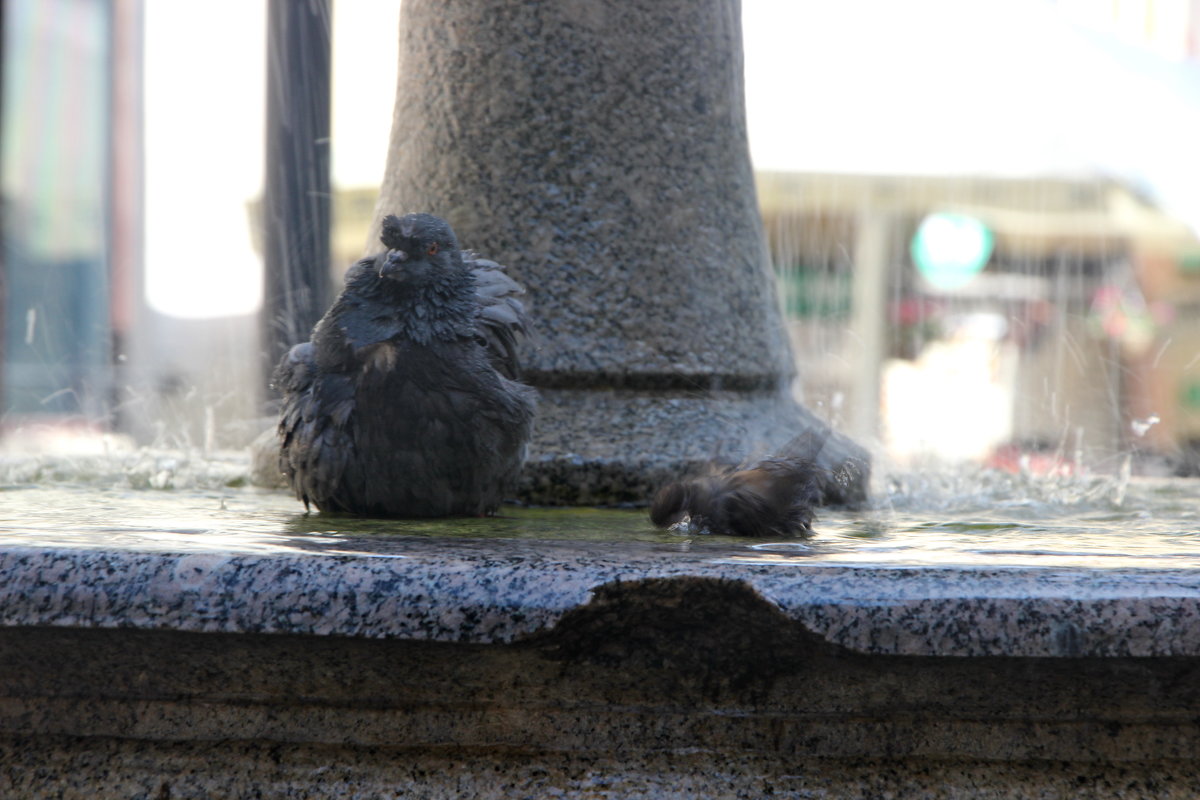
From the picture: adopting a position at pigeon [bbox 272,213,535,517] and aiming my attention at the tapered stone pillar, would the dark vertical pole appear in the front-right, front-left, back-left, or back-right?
front-left

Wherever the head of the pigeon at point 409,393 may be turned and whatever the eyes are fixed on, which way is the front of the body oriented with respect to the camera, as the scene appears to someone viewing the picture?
toward the camera

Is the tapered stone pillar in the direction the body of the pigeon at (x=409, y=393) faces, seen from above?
no

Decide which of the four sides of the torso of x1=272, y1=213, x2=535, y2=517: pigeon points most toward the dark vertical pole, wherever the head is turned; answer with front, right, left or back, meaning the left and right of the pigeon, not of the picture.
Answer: back
